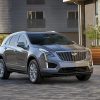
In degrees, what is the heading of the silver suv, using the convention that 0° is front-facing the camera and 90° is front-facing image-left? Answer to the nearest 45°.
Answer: approximately 315°
